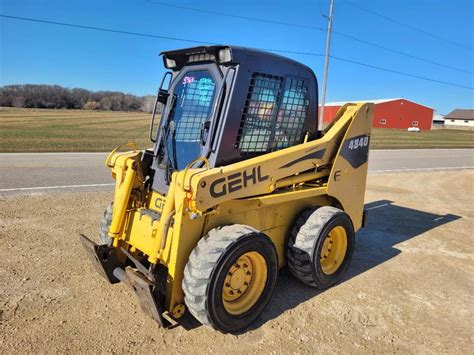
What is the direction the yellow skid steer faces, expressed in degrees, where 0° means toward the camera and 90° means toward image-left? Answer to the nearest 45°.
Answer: approximately 45°
